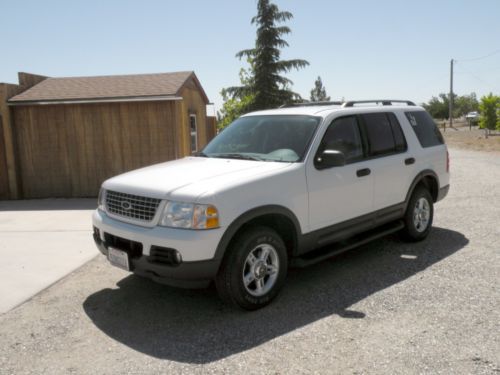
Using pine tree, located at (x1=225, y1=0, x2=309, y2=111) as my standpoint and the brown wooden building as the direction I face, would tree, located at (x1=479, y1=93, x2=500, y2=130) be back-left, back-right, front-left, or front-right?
back-left

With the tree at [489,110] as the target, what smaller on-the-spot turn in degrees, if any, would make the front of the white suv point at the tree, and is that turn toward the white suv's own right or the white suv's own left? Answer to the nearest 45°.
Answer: approximately 180°

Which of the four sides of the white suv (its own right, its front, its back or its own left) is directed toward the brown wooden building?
right

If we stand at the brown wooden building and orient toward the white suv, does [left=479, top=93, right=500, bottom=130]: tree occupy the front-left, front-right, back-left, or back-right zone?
back-left

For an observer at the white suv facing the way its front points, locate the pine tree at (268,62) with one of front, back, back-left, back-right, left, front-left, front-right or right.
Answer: back-right

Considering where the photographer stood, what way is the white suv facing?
facing the viewer and to the left of the viewer
